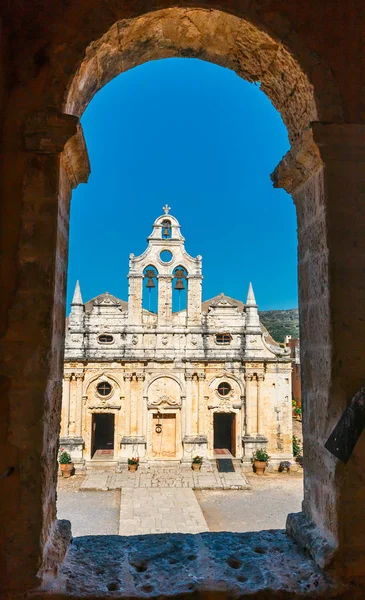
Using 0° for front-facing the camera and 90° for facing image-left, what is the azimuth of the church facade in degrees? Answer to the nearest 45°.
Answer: approximately 0°

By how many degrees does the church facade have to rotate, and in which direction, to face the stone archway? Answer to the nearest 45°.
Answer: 0° — it already faces it
